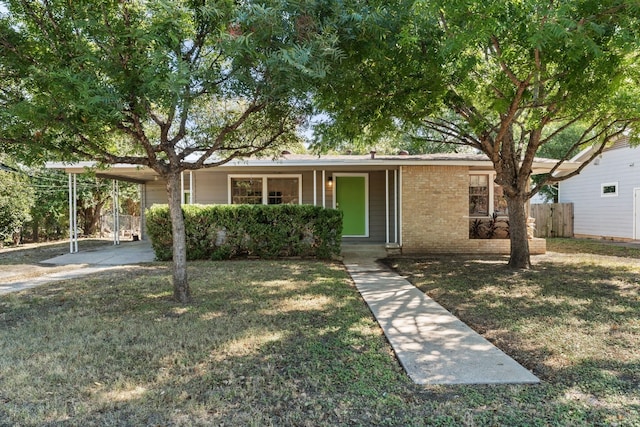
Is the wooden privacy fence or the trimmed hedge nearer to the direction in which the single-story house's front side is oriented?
the trimmed hedge

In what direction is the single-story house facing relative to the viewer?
toward the camera

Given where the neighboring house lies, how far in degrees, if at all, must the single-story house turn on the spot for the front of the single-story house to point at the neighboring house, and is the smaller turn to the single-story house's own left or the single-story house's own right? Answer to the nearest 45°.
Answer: approximately 90° to the single-story house's own left

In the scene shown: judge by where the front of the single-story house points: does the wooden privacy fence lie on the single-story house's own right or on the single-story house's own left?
on the single-story house's own left

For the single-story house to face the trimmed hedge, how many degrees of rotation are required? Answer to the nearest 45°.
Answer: approximately 45° to its right
